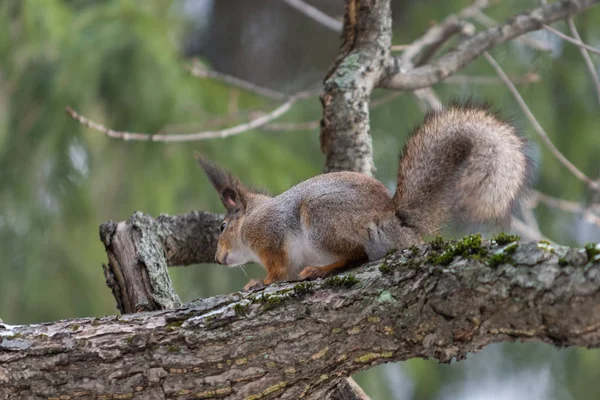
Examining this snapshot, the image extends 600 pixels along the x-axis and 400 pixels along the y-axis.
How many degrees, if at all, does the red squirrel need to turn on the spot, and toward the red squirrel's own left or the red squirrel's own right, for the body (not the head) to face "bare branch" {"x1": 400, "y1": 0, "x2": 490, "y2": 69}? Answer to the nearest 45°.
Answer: approximately 135° to the red squirrel's own right

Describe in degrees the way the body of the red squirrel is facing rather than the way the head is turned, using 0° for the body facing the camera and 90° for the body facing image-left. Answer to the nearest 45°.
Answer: approximately 90°

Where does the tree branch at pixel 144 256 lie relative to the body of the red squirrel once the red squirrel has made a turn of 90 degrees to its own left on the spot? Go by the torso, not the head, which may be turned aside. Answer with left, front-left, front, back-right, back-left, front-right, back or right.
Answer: right

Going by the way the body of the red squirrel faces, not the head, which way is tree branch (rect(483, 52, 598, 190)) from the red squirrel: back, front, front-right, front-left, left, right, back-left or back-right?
back-right

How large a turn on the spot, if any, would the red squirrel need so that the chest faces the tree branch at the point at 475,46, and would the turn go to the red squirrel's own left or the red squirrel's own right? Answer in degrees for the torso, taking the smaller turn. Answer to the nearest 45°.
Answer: approximately 135° to the red squirrel's own right
